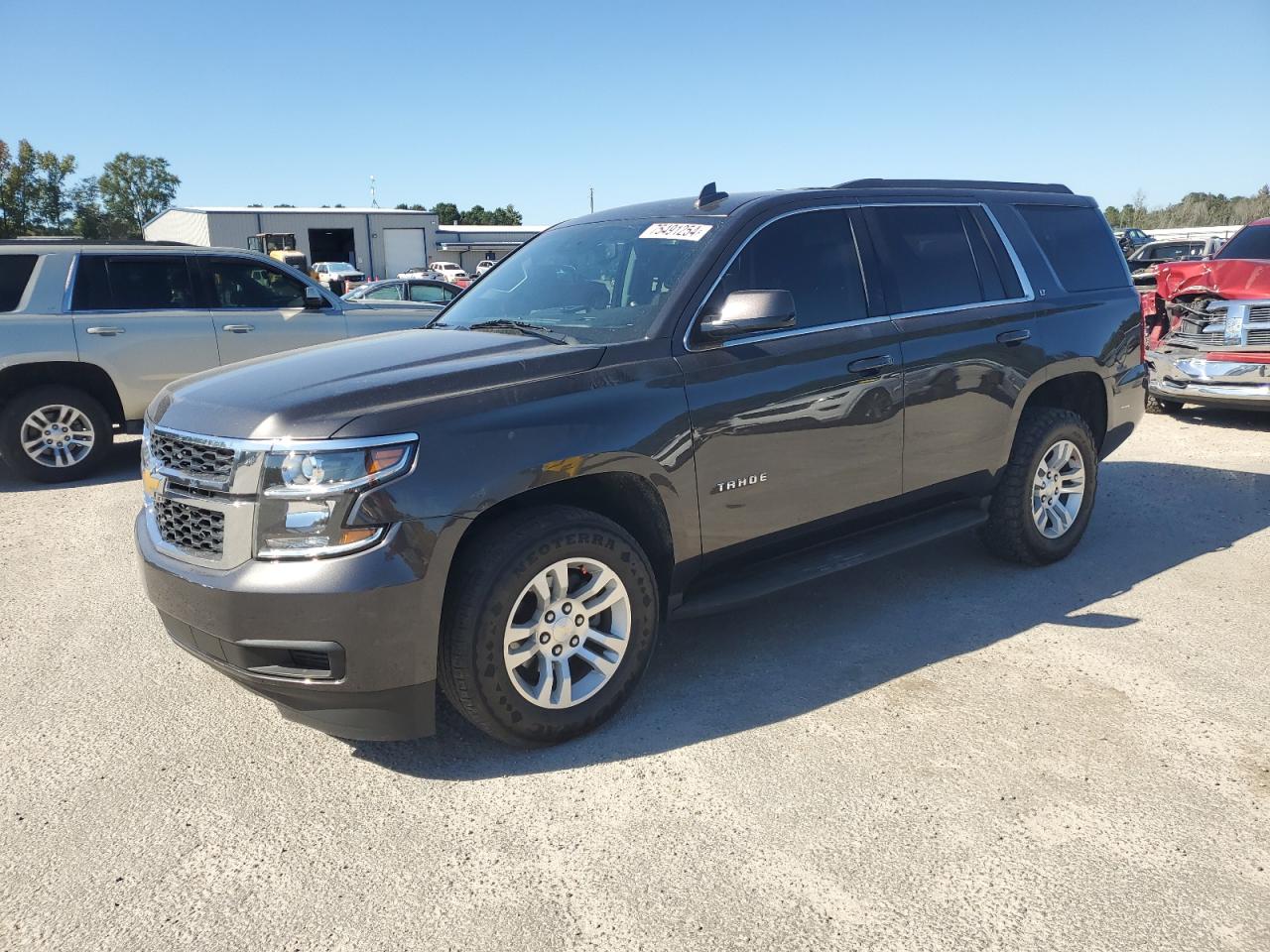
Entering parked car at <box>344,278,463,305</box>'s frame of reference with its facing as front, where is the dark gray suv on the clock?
The dark gray suv is roughly at 9 o'clock from the parked car.

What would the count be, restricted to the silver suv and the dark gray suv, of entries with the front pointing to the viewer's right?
1

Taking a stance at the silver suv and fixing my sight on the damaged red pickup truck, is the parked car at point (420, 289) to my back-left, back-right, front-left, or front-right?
front-left

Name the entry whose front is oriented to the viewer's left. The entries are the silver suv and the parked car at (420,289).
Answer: the parked car

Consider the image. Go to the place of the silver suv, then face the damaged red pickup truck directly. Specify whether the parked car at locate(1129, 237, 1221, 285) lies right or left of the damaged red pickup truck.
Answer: left

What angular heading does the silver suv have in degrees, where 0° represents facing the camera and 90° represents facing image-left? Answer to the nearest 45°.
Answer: approximately 270°

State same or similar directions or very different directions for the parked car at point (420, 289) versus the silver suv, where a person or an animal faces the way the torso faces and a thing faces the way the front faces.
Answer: very different directions

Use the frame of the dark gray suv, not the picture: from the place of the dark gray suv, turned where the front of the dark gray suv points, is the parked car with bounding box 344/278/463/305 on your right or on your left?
on your right

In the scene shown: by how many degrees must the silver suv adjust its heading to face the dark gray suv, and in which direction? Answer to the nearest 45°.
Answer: approximately 90° to its right

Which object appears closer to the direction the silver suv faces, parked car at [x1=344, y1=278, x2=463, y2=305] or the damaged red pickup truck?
the damaged red pickup truck

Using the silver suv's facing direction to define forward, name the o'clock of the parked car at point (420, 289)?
The parked car is roughly at 10 o'clock from the silver suv.

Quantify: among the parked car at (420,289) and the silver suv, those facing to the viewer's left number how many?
1

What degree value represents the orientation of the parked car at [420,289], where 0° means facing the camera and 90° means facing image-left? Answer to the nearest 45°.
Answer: approximately 90°

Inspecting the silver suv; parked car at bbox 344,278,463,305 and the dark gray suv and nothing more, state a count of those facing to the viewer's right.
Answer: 1
